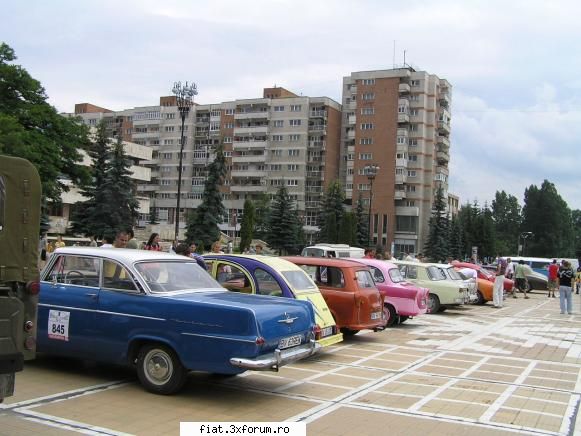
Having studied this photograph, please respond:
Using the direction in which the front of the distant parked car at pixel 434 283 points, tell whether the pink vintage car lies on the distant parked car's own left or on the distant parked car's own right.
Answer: on the distant parked car's own left

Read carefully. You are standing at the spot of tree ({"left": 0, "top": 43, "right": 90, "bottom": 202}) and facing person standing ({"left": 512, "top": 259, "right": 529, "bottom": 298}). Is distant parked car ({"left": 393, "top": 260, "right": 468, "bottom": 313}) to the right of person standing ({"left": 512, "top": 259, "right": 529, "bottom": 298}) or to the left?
right

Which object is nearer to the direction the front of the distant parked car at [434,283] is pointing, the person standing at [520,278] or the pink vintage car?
the person standing

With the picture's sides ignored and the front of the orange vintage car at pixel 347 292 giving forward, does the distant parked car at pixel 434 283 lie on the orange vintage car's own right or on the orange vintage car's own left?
on the orange vintage car's own right

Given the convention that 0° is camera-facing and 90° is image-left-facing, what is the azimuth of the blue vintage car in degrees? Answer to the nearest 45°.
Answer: approximately 135°

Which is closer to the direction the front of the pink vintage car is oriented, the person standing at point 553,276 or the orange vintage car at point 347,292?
the person standing

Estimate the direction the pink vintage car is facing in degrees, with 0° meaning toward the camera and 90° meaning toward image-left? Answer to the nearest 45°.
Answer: approximately 135°
